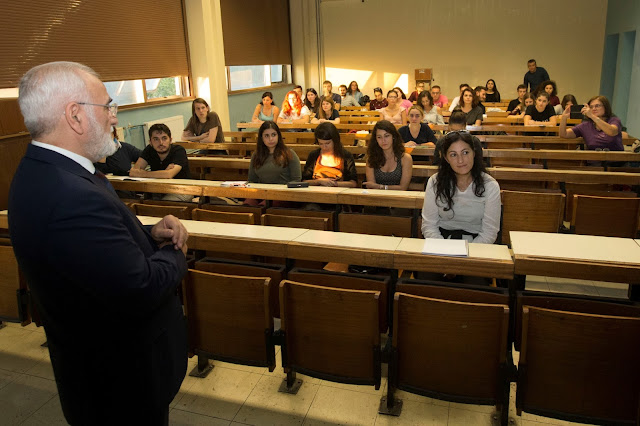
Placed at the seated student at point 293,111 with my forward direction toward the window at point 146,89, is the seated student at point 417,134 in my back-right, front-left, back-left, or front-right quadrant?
back-left

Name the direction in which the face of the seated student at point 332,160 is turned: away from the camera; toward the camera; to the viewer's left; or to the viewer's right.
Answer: toward the camera

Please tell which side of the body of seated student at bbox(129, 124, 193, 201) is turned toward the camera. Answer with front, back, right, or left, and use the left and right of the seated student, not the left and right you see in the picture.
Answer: front

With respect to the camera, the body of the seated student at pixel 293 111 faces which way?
toward the camera

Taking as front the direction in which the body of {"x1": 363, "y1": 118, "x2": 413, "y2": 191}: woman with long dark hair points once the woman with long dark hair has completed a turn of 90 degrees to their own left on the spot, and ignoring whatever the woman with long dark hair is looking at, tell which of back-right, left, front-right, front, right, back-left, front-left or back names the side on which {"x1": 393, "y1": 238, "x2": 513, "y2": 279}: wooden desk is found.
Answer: right

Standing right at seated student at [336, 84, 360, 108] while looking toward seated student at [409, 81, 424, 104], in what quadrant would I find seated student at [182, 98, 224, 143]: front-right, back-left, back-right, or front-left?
back-right

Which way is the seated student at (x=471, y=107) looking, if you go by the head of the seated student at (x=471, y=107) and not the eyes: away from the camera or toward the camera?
toward the camera

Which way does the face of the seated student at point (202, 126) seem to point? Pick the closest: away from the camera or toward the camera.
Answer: toward the camera

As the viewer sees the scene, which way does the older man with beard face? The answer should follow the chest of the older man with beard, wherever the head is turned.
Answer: to the viewer's right

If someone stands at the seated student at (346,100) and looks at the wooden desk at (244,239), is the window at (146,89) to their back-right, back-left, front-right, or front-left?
front-right

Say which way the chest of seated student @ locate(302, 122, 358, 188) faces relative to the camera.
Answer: toward the camera

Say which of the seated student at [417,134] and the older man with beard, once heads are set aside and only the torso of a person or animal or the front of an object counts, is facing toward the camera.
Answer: the seated student

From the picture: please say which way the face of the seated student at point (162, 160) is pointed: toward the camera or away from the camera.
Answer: toward the camera

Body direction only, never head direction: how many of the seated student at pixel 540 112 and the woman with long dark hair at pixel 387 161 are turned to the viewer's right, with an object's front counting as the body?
0

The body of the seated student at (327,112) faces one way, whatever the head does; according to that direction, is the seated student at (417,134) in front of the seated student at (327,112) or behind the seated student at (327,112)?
in front

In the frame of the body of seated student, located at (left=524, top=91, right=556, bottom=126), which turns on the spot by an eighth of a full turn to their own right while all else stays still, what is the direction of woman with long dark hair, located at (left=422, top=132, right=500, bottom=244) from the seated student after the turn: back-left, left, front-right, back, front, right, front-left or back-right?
front-left

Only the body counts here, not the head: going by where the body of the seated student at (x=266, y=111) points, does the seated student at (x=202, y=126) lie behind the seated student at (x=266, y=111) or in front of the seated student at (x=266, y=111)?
in front

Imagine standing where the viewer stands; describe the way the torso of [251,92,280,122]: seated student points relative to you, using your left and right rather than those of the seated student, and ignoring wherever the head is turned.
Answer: facing the viewer

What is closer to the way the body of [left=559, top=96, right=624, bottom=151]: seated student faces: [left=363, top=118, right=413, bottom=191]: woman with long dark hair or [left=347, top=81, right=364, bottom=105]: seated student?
the woman with long dark hair

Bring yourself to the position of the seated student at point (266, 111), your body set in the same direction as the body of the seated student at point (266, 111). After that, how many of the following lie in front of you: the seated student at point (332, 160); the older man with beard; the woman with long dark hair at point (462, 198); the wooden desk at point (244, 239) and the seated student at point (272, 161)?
5
